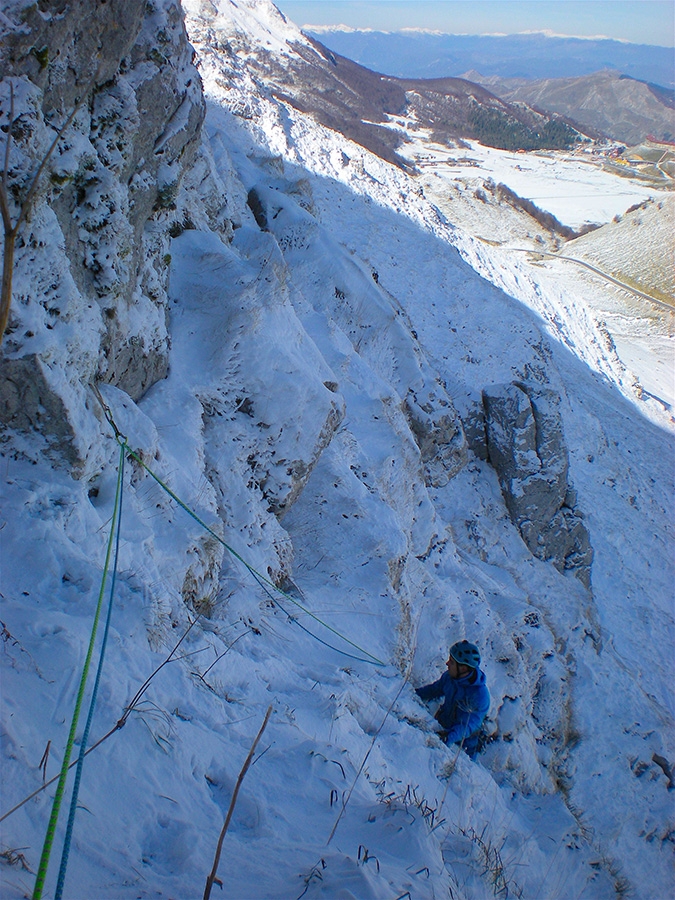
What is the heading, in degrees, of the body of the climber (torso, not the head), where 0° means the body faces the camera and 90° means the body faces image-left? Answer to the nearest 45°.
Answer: approximately 45°

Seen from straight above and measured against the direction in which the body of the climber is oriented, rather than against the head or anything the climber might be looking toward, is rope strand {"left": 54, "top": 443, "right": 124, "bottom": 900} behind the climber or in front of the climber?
in front

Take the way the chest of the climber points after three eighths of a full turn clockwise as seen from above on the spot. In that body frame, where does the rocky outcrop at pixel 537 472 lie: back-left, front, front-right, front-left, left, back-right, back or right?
front
